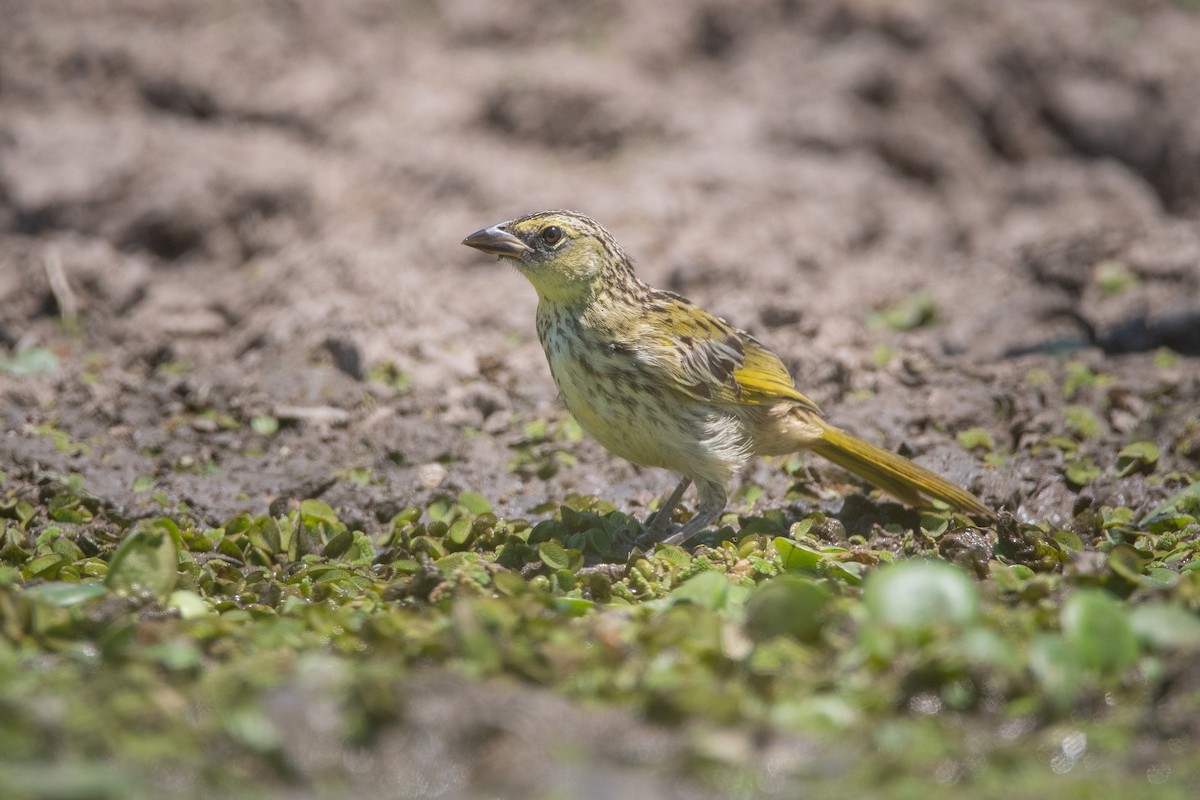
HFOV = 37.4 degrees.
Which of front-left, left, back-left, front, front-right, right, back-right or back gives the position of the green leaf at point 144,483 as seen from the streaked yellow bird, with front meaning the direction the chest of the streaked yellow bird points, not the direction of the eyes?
front

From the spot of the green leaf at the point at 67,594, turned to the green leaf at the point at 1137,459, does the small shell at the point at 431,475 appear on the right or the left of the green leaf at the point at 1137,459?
left

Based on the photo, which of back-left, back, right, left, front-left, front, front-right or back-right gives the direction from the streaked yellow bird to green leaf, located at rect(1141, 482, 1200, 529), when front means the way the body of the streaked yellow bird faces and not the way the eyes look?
back

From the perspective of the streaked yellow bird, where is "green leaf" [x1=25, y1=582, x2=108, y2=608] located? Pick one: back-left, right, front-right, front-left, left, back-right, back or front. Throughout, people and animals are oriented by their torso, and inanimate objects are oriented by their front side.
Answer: front-left

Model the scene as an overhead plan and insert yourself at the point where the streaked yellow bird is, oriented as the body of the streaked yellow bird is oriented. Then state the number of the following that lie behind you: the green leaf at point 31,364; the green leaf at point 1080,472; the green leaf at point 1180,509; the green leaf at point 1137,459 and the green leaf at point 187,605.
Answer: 3

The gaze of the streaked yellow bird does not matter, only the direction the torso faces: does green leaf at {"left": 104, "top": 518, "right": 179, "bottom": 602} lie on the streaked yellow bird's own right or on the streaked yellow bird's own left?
on the streaked yellow bird's own left

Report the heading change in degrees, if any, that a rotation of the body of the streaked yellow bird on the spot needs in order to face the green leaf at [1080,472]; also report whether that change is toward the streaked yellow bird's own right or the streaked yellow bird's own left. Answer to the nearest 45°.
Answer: approximately 180°

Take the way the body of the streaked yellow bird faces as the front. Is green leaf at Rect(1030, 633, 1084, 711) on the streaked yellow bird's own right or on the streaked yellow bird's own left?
on the streaked yellow bird's own left

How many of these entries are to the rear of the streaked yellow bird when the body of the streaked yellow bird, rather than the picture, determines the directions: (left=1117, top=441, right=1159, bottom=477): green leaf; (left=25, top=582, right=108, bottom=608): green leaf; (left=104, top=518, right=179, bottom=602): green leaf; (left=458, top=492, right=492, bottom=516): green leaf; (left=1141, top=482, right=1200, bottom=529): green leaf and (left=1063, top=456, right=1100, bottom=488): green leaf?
3

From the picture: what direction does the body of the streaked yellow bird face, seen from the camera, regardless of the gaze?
to the viewer's left

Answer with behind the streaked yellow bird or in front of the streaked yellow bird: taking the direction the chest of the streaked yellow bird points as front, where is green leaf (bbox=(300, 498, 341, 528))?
in front

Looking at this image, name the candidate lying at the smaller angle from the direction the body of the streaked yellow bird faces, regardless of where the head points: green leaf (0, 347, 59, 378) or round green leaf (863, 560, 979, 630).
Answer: the green leaf

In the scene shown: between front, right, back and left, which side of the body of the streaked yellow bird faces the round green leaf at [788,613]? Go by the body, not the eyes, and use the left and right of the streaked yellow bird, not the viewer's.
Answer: left

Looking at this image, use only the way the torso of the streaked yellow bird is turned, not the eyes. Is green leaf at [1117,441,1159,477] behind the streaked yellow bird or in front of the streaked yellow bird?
behind

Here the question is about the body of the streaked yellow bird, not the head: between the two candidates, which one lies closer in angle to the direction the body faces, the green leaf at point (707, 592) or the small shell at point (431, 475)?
the small shell

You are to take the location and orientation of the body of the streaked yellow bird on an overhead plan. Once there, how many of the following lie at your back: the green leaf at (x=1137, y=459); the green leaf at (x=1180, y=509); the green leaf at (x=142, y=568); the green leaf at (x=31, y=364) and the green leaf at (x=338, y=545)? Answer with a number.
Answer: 2

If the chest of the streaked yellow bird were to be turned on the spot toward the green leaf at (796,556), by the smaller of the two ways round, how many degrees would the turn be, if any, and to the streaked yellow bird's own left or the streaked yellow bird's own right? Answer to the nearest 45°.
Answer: approximately 135° to the streaked yellow bird's own left

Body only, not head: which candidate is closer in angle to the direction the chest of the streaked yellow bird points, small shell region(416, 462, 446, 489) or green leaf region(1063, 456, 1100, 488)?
the small shell

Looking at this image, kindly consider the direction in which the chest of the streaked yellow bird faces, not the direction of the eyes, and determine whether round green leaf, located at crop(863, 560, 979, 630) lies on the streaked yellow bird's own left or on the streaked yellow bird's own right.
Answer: on the streaked yellow bird's own left
